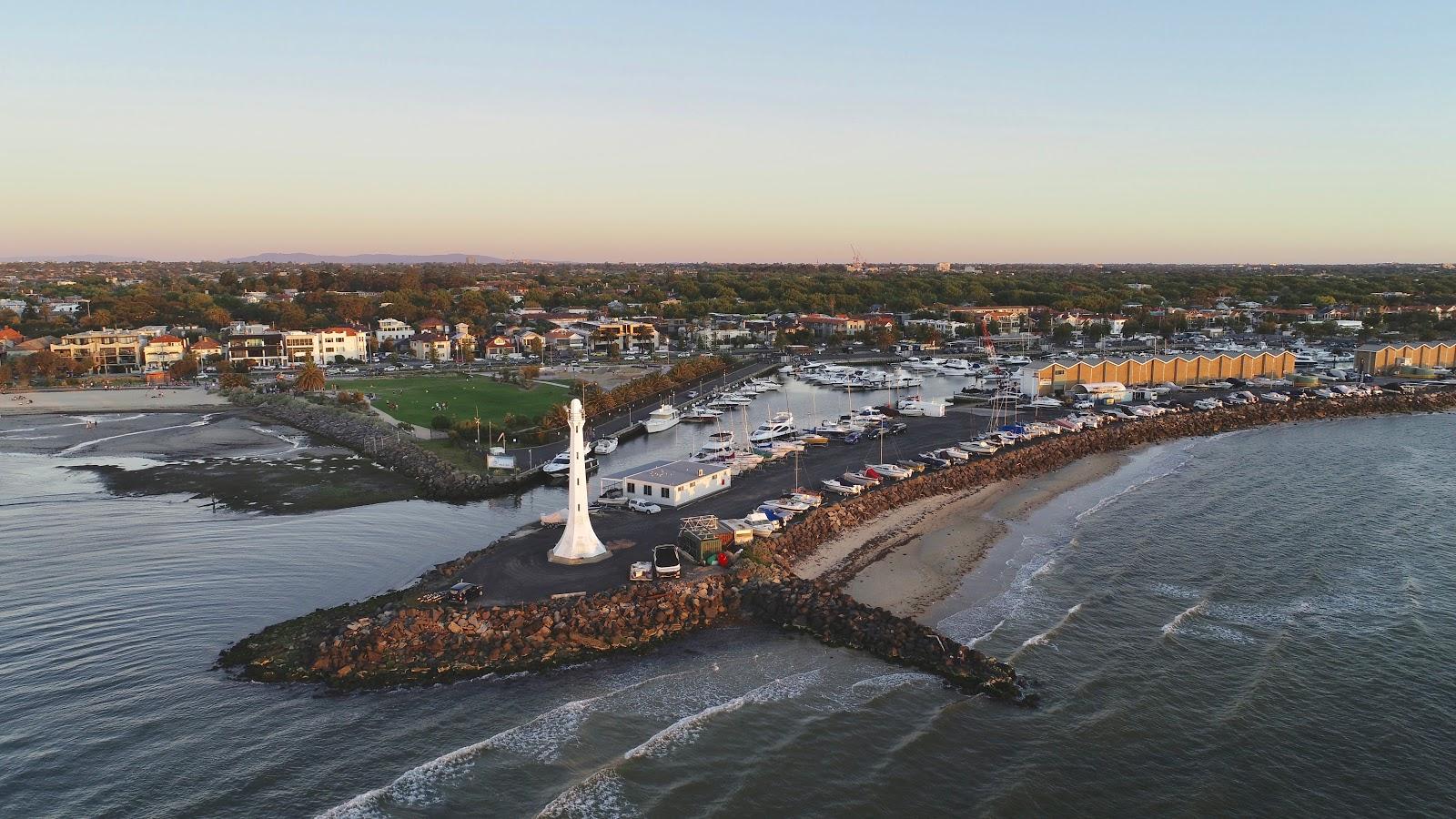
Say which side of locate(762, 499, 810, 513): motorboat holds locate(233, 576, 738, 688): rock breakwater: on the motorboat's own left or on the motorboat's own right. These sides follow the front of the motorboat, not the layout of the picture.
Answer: on the motorboat's own left

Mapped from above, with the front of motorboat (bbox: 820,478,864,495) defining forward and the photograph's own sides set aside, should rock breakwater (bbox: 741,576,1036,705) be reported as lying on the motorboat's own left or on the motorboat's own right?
on the motorboat's own left

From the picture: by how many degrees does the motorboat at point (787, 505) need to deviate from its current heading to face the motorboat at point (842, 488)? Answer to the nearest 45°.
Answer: approximately 135° to its right

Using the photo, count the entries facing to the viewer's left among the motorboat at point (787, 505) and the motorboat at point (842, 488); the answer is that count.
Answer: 2

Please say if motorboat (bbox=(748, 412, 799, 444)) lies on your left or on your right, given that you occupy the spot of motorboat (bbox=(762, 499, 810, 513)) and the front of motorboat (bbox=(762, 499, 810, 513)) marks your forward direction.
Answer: on your right

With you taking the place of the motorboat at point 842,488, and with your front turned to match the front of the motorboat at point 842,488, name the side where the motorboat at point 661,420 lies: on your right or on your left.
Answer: on your right

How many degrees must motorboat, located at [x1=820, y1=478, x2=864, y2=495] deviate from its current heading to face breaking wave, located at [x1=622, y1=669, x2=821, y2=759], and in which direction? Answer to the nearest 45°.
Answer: approximately 90° to its left

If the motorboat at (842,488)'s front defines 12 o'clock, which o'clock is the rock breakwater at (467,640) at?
The rock breakwater is roughly at 10 o'clock from the motorboat.

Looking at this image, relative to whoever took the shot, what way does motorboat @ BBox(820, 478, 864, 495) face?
facing to the left of the viewer

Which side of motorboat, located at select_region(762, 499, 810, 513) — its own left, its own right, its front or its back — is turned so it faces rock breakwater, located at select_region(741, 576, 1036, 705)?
left

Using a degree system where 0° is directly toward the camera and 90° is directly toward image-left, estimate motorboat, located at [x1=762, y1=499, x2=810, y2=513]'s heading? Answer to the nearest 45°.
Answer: approximately 90°

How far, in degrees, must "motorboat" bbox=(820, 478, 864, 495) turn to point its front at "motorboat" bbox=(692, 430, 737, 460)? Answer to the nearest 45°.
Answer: approximately 45° to its right
